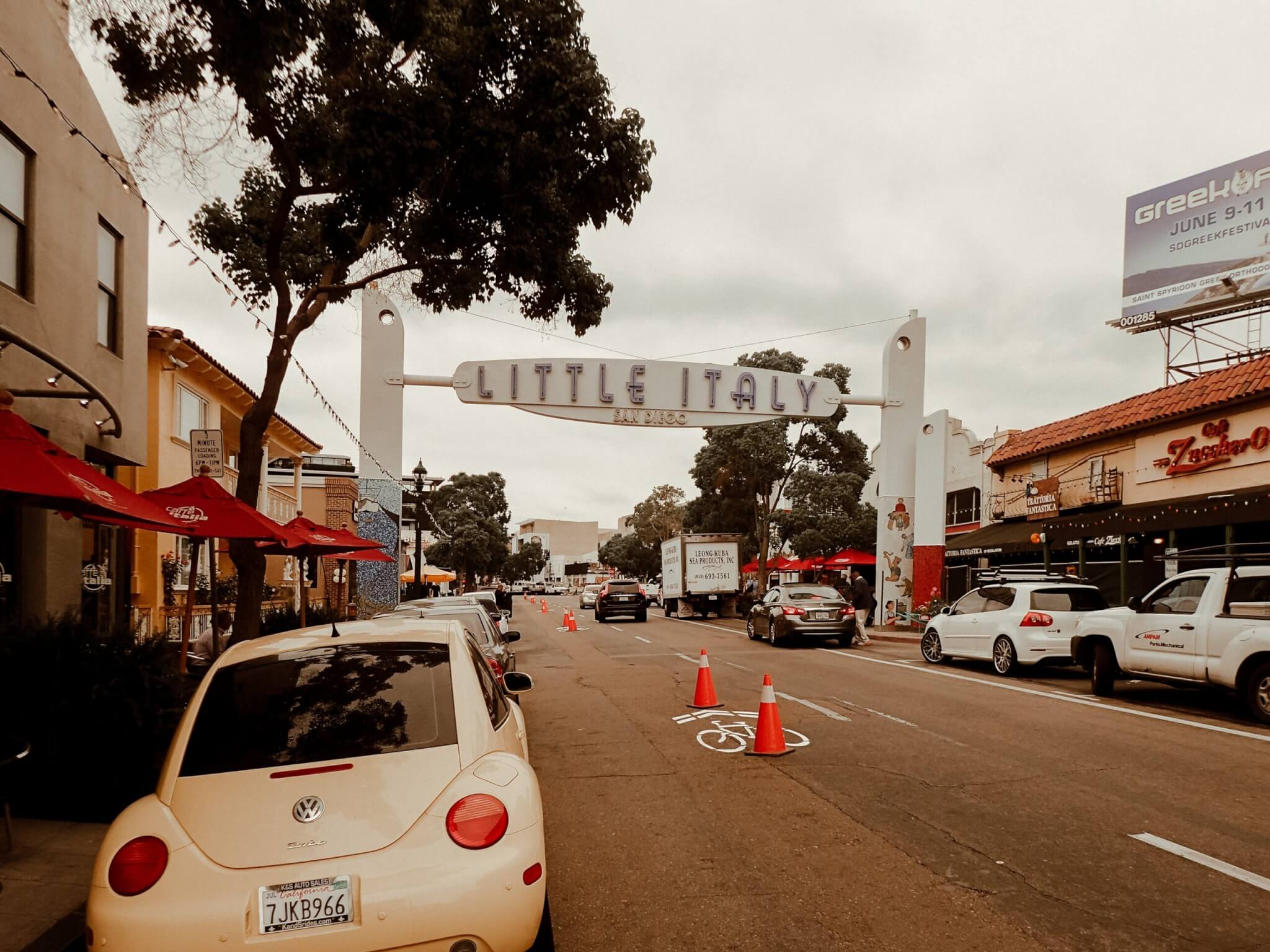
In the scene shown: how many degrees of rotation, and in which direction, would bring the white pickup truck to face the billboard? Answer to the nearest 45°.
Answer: approximately 45° to its right

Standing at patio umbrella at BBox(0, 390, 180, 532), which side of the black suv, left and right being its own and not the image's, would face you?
back

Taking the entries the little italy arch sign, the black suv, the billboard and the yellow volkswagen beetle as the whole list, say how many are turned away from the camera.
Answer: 2

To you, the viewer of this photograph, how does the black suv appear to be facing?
facing away from the viewer

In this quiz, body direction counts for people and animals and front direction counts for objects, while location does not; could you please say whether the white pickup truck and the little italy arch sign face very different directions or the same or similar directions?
very different directions

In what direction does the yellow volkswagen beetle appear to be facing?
away from the camera

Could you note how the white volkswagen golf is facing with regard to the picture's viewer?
facing away from the viewer and to the left of the viewer

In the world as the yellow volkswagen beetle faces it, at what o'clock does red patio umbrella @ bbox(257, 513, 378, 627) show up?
The red patio umbrella is roughly at 12 o'clock from the yellow volkswagen beetle.
